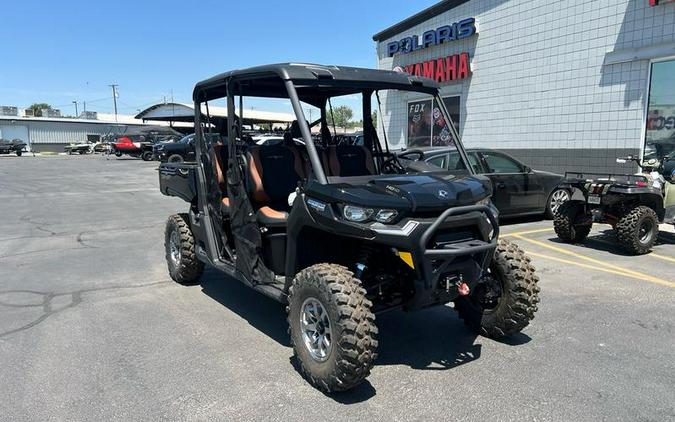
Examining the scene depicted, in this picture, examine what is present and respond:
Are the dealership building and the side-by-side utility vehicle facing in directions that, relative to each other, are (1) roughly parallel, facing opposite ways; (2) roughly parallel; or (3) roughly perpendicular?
roughly perpendicular

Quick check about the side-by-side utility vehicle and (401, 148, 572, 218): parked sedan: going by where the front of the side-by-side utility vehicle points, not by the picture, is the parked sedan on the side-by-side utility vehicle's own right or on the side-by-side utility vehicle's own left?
on the side-by-side utility vehicle's own left

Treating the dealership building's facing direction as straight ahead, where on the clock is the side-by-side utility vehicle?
The side-by-side utility vehicle is roughly at 11 o'clock from the dealership building.

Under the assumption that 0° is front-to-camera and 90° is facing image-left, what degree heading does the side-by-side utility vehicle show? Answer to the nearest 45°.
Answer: approximately 315°

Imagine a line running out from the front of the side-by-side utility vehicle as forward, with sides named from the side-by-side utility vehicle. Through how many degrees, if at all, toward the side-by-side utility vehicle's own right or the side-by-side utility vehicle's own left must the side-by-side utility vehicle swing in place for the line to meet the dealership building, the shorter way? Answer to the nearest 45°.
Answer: approximately 90° to the side-by-side utility vehicle's own left
